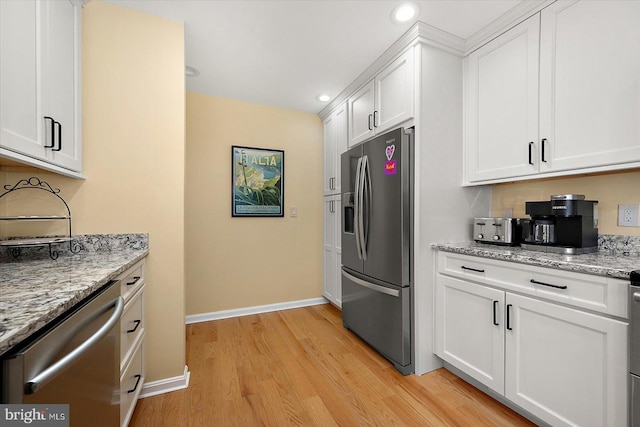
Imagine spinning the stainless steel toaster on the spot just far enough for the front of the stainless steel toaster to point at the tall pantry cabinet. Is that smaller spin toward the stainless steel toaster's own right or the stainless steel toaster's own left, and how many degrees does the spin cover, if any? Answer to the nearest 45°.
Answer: approximately 45° to the stainless steel toaster's own right

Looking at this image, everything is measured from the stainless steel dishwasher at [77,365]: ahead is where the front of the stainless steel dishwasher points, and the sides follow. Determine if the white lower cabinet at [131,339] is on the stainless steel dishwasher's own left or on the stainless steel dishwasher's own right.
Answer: on the stainless steel dishwasher's own left

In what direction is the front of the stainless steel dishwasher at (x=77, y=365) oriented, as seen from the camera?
facing the viewer and to the right of the viewer

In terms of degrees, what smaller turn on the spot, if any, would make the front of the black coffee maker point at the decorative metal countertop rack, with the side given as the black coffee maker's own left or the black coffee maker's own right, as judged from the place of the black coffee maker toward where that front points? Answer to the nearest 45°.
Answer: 0° — it already faces it

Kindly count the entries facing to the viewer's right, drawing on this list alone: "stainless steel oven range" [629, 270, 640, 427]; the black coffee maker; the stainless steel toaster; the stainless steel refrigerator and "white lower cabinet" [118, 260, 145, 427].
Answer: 1

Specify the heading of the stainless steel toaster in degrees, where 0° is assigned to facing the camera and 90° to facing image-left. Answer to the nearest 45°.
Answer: approximately 45°

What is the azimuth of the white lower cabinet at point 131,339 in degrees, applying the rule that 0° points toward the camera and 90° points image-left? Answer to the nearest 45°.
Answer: approximately 270°

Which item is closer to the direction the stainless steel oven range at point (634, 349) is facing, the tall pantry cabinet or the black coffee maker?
the tall pantry cabinet

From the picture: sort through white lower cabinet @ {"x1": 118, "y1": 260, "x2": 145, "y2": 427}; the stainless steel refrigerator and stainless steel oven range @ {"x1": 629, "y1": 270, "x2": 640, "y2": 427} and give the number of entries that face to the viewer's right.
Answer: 1

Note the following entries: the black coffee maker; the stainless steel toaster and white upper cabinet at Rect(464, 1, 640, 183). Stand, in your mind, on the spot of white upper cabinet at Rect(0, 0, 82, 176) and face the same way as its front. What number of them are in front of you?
3

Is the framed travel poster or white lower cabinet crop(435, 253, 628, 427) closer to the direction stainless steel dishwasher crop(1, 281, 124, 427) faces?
the white lower cabinet

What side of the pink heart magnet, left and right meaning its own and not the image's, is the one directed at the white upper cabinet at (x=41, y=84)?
front

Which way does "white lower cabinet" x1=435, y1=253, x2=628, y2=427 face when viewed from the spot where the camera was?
facing the viewer and to the left of the viewer

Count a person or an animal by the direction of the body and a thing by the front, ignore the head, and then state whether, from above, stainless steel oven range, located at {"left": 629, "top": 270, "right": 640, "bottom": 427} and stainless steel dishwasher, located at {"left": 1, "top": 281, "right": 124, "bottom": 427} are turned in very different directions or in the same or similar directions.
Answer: very different directions

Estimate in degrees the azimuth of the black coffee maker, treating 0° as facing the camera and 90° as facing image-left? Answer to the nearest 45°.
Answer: approximately 45°

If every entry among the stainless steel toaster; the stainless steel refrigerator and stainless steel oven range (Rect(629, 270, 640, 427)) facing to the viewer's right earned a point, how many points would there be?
0

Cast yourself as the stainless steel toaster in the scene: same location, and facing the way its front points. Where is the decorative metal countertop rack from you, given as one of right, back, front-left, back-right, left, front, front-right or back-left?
front

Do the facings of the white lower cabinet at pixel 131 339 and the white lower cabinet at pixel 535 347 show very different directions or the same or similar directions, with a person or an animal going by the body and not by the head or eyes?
very different directions

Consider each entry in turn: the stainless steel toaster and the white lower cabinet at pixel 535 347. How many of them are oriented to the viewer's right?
0
